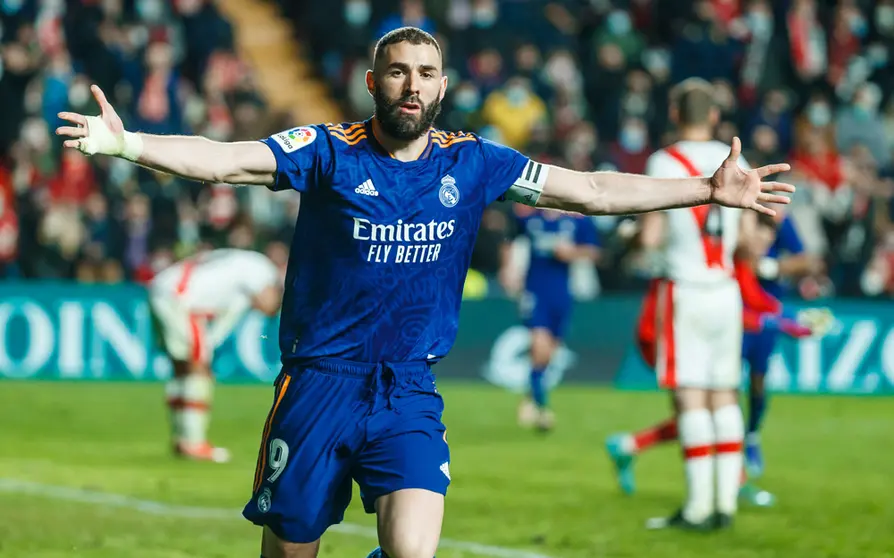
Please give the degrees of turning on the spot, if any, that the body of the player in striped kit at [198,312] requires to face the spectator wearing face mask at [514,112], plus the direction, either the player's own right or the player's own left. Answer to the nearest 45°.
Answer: approximately 45° to the player's own left

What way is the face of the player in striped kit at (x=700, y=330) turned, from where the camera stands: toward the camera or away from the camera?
away from the camera

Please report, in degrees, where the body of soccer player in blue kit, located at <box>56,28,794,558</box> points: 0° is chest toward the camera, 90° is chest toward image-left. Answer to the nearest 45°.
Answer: approximately 0°

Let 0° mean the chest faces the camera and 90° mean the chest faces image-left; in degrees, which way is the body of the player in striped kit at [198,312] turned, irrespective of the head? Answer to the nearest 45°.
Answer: approximately 270°

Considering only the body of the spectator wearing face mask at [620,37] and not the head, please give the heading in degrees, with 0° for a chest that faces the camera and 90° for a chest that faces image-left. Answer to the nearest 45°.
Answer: approximately 0°

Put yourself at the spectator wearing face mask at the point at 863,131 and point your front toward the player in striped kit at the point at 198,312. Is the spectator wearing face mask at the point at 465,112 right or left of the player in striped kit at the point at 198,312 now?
right

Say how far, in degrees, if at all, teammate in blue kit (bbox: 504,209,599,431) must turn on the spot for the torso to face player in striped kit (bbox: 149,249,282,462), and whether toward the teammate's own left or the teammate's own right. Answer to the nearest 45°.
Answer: approximately 45° to the teammate's own right

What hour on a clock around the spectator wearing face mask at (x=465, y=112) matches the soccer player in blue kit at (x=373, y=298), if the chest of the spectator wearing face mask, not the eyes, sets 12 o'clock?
The soccer player in blue kit is roughly at 12 o'clock from the spectator wearing face mask.

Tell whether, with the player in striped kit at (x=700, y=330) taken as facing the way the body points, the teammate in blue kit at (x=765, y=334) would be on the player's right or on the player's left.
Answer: on the player's right

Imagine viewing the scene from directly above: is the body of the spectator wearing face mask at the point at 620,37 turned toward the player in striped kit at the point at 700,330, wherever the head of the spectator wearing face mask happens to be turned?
yes
